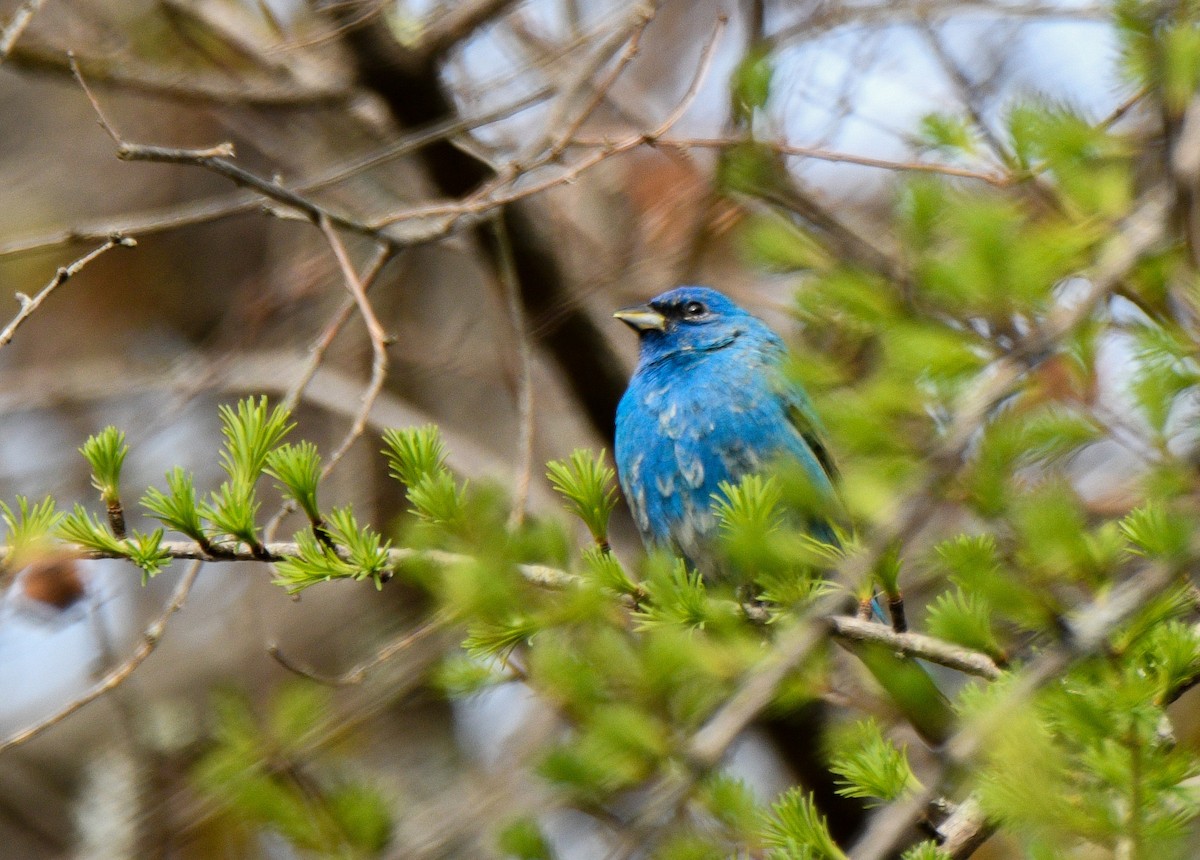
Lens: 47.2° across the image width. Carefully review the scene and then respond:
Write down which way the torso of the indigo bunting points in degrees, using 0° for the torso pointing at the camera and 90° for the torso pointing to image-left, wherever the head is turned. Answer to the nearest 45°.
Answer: approximately 45°
